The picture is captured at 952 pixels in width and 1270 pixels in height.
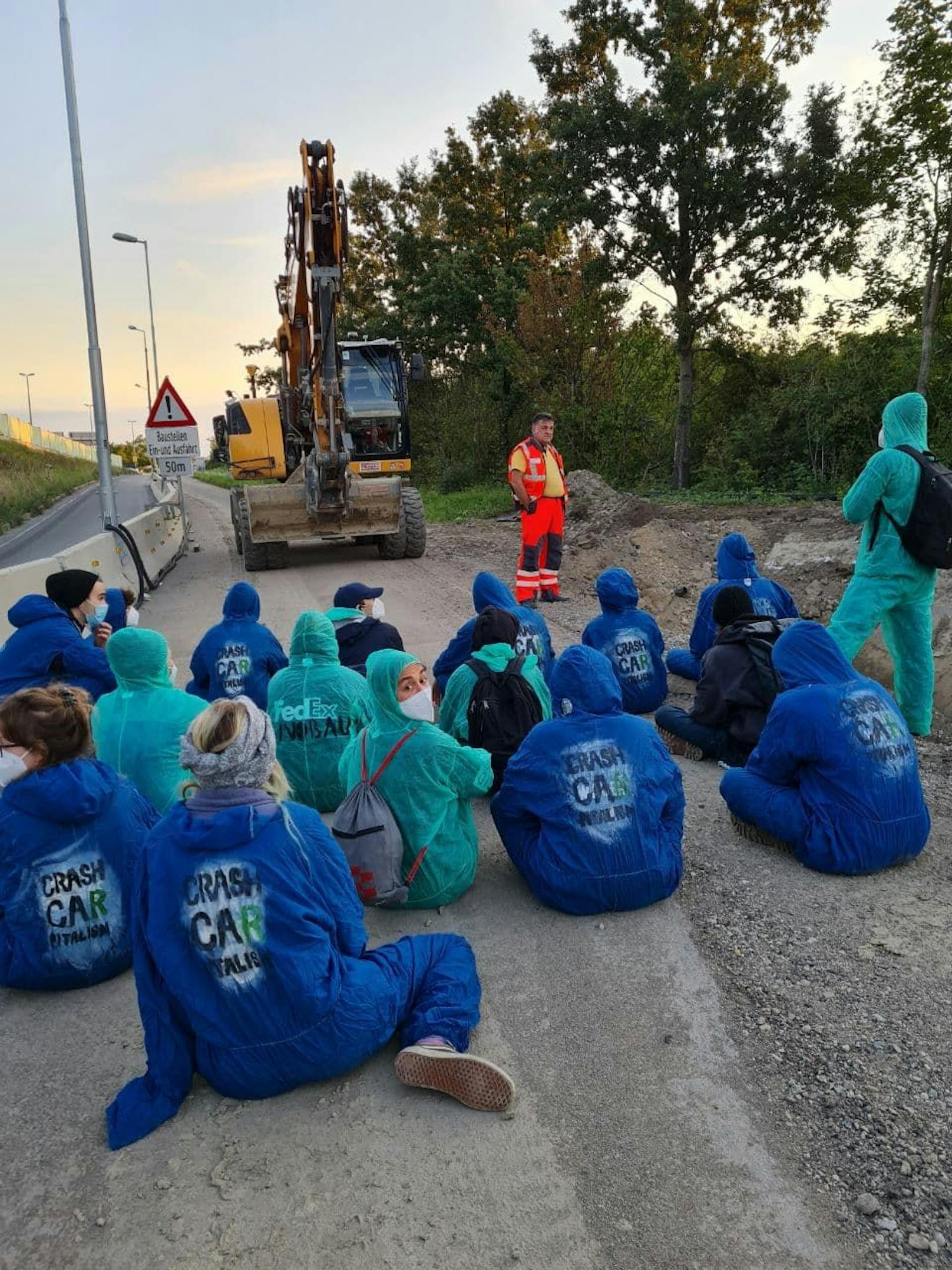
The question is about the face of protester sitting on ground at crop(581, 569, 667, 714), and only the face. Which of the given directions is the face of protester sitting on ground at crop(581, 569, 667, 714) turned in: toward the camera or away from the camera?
away from the camera

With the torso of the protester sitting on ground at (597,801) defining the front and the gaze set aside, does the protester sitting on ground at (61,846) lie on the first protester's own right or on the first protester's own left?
on the first protester's own left

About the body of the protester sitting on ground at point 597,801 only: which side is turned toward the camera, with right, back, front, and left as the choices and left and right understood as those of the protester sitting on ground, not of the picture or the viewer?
back

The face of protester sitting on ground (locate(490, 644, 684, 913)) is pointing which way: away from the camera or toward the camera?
away from the camera

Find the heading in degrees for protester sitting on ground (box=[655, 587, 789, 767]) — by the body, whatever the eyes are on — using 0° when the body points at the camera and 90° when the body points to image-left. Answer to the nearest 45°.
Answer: approximately 135°

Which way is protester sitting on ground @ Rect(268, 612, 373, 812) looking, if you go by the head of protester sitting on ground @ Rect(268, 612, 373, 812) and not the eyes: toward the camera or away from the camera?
away from the camera

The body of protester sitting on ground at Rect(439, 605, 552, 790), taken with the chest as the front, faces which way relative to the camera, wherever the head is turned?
away from the camera

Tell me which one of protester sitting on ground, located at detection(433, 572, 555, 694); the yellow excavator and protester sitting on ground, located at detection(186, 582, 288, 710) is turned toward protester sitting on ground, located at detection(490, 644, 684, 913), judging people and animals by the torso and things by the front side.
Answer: the yellow excavator

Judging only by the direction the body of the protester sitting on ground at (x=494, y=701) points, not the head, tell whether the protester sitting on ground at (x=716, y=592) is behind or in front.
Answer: in front

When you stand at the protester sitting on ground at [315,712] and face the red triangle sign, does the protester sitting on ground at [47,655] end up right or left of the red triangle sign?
left

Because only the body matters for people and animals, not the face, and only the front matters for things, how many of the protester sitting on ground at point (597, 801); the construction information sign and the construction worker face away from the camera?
1

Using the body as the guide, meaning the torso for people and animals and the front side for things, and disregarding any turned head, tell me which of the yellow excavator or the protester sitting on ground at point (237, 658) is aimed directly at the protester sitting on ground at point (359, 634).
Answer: the yellow excavator

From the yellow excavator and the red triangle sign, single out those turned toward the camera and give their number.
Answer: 2

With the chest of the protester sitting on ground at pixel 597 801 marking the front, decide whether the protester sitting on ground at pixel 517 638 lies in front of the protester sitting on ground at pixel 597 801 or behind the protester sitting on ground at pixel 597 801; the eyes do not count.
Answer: in front

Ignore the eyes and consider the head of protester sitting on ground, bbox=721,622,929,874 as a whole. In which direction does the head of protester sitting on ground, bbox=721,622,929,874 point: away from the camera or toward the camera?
away from the camera

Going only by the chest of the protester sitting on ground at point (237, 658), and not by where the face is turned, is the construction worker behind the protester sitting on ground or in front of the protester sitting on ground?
in front
